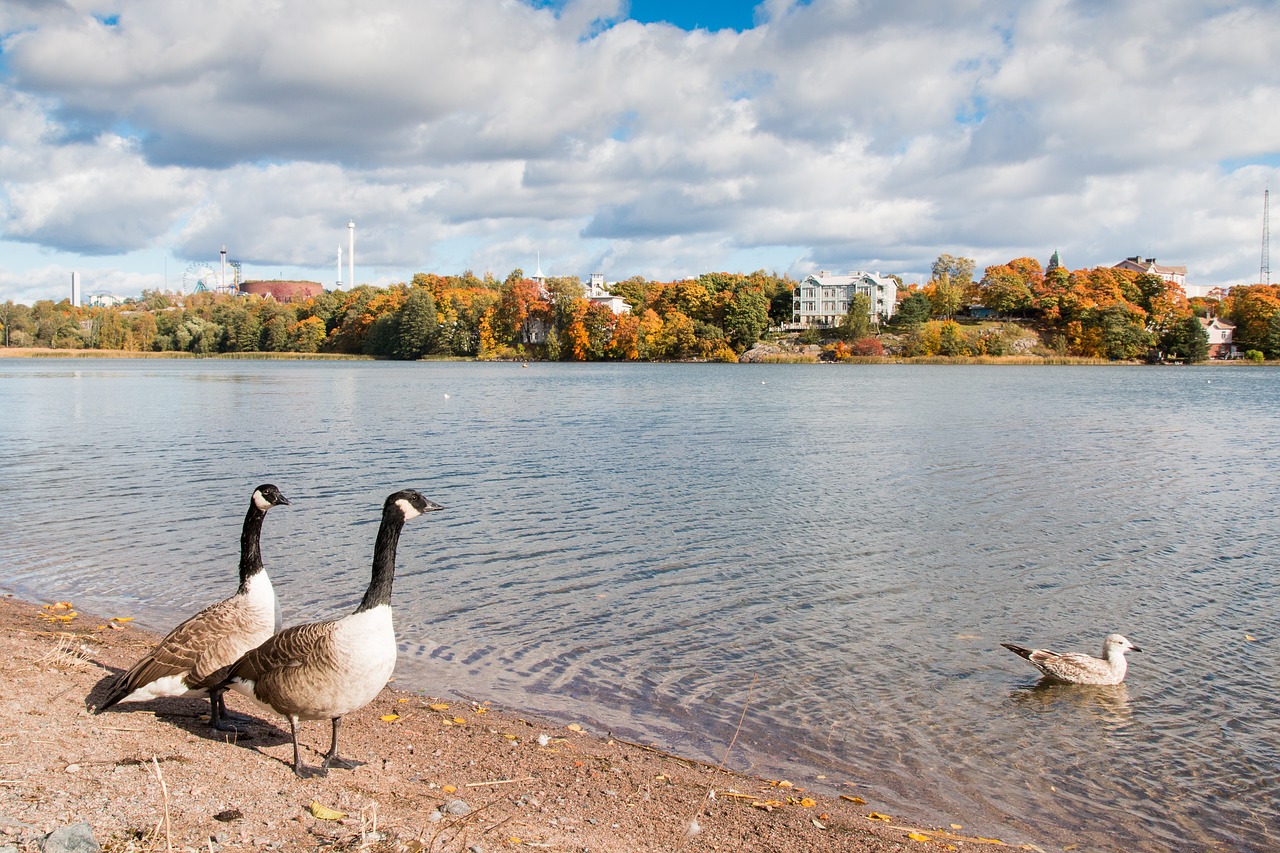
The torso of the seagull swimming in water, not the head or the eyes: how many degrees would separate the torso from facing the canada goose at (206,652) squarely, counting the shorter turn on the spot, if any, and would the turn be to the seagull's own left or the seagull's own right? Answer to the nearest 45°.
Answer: approximately 135° to the seagull's own right

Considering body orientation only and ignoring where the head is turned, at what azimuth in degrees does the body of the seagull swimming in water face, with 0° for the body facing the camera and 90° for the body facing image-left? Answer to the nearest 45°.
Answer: approximately 270°

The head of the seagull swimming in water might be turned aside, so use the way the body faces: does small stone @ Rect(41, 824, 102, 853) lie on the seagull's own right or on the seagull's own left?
on the seagull's own right

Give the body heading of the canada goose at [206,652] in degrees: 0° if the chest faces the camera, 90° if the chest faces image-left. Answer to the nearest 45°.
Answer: approximately 270°

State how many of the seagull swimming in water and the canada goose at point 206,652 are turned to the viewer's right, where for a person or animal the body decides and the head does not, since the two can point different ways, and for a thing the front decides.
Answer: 2

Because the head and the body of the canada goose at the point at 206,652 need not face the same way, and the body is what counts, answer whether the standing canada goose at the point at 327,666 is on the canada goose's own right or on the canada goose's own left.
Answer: on the canada goose's own right

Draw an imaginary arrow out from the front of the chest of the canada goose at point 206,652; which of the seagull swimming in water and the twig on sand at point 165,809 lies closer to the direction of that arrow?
the seagull swimming in water

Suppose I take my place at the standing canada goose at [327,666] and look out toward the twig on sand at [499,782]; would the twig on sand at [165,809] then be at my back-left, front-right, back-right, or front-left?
back-right

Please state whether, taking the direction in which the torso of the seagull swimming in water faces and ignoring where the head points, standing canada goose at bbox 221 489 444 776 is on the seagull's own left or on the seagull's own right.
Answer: on the seagull's own right

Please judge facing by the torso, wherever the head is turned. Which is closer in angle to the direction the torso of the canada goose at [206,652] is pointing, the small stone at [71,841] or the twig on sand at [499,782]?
the twig on sand

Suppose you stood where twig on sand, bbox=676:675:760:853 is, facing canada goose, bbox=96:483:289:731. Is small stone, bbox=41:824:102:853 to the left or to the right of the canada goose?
left

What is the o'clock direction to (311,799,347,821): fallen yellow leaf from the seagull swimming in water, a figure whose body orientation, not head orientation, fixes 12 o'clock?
The fallen yellow leaf is roughly at 4 o'clock from the seagull swimming in water.

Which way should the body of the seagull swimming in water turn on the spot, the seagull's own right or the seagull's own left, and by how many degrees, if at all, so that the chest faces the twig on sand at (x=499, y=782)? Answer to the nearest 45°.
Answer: approximately 135° to the seagull's own right
